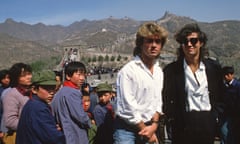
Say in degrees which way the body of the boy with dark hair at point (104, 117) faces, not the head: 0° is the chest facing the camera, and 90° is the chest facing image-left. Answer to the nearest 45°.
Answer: approximately 315°

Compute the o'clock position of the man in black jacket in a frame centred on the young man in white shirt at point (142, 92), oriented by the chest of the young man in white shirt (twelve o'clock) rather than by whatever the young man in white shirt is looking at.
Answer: The man in black jacket is roughly at 10 o'clock from the young man in white shirt.

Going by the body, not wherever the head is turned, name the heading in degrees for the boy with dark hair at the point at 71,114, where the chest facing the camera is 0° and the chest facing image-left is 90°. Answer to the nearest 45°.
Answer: approximately 270°

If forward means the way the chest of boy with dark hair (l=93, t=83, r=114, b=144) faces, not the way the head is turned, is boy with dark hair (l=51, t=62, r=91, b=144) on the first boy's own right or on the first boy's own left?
on the first boy's own right

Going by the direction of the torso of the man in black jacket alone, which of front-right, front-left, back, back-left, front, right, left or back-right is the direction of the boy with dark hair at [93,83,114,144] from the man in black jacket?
back-right

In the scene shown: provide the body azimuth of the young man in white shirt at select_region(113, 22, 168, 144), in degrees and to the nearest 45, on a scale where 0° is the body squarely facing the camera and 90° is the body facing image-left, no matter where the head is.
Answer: approximately 315°

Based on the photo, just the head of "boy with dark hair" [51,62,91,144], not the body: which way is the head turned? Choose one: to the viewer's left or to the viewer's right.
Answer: to the viewer's right
